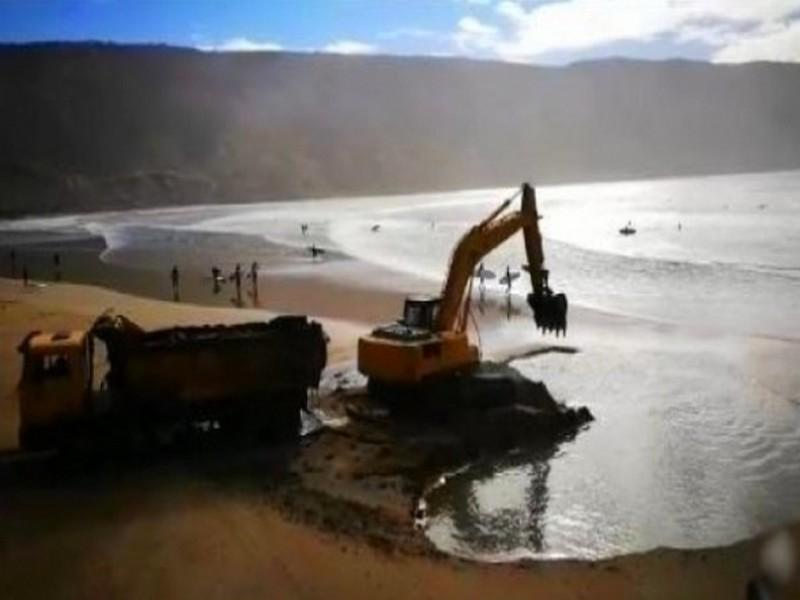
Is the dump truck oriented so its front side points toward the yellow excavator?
no

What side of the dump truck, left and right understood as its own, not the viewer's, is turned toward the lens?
left
